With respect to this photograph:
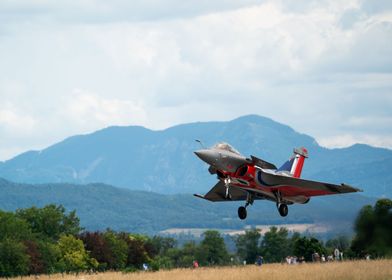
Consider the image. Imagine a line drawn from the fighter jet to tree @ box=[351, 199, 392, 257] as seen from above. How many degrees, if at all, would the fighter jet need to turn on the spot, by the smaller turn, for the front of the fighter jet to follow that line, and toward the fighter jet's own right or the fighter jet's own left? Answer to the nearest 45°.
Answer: approximately 135° to the fighter jet's own right

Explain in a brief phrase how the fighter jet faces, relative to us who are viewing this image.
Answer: facing the viewer and to the left of the viewer
